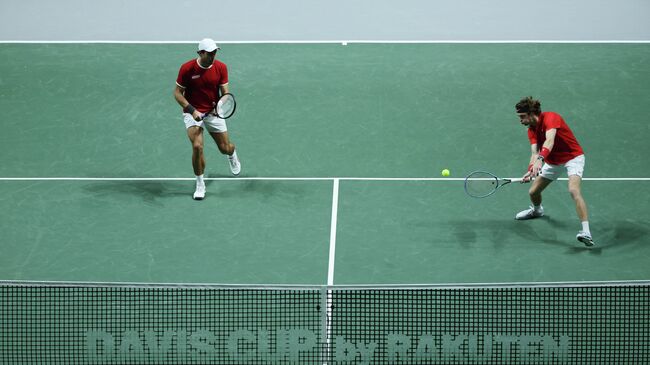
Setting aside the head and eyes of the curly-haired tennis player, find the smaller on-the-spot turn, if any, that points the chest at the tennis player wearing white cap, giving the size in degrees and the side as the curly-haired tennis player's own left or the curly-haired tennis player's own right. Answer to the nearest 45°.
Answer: approximately 45° to the curly-haired tennis player's own right

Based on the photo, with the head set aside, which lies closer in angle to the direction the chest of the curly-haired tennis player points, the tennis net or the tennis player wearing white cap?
the tennis net

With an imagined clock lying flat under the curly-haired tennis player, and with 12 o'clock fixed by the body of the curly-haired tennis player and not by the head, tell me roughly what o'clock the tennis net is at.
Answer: The tennis net is roughly at 12 o'clock from the curly-haired tennis player.

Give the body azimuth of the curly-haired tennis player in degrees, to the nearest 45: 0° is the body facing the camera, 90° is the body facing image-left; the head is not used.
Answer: approximately 45°

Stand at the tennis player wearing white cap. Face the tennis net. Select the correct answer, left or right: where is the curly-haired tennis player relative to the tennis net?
left
